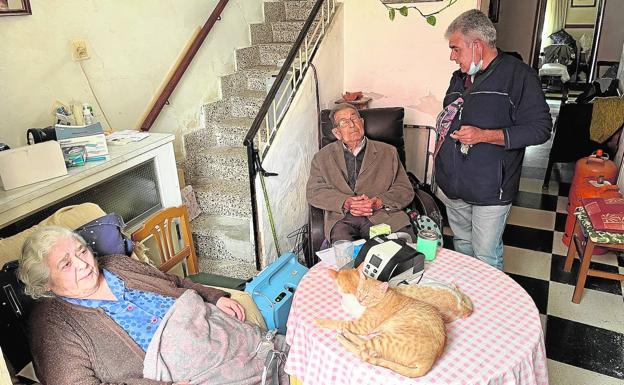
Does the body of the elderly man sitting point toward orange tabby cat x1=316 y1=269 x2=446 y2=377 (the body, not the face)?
yes

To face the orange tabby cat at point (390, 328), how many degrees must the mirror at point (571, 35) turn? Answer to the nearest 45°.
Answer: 0° — it already faces it

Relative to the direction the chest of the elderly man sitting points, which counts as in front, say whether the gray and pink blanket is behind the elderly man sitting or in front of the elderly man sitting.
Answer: in front

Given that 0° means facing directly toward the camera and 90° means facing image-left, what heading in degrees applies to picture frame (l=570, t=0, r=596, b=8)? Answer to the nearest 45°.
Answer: approximately 0°

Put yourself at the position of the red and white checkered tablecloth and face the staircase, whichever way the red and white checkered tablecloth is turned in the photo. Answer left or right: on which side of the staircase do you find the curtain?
right

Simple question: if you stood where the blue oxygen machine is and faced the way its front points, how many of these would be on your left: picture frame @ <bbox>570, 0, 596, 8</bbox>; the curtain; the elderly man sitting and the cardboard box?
3
